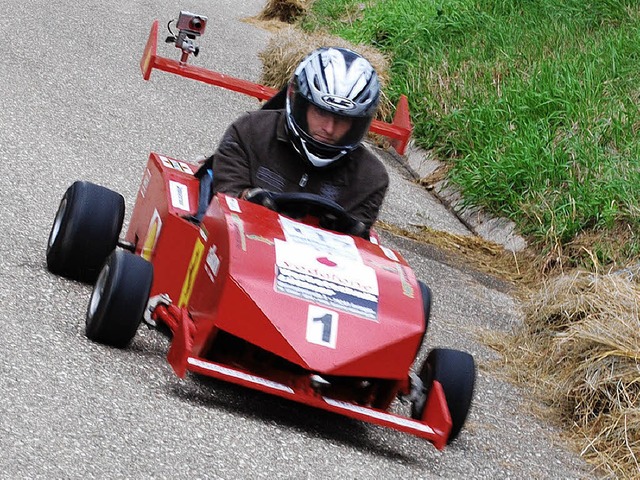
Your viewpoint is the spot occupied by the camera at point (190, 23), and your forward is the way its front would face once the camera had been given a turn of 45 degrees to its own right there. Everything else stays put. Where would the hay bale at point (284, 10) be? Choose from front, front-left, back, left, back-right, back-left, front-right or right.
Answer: back

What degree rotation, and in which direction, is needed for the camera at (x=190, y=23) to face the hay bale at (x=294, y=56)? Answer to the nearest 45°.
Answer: approximately 135° to its left

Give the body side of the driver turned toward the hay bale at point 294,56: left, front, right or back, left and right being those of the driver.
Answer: back

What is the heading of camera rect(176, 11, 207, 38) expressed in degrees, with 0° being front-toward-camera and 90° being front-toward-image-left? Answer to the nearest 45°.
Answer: approximately 315°

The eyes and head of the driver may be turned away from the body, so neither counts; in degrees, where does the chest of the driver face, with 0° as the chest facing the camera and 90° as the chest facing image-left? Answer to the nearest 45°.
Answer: approximately 0°

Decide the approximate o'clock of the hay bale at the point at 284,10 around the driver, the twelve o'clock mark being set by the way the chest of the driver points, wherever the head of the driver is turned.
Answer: The hay bale is roughly at 6 o'clock from the driver.

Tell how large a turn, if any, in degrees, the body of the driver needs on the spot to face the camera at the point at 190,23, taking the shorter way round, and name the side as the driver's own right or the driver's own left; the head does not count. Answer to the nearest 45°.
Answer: approximately 135° to the driver's own right
